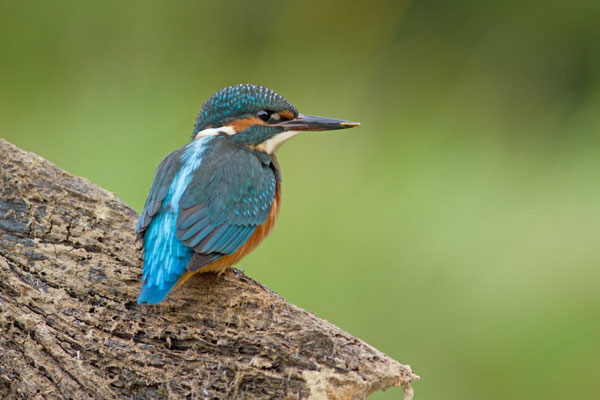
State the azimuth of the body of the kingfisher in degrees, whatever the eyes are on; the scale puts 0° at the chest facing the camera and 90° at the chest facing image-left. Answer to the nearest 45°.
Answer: approximately 225°
